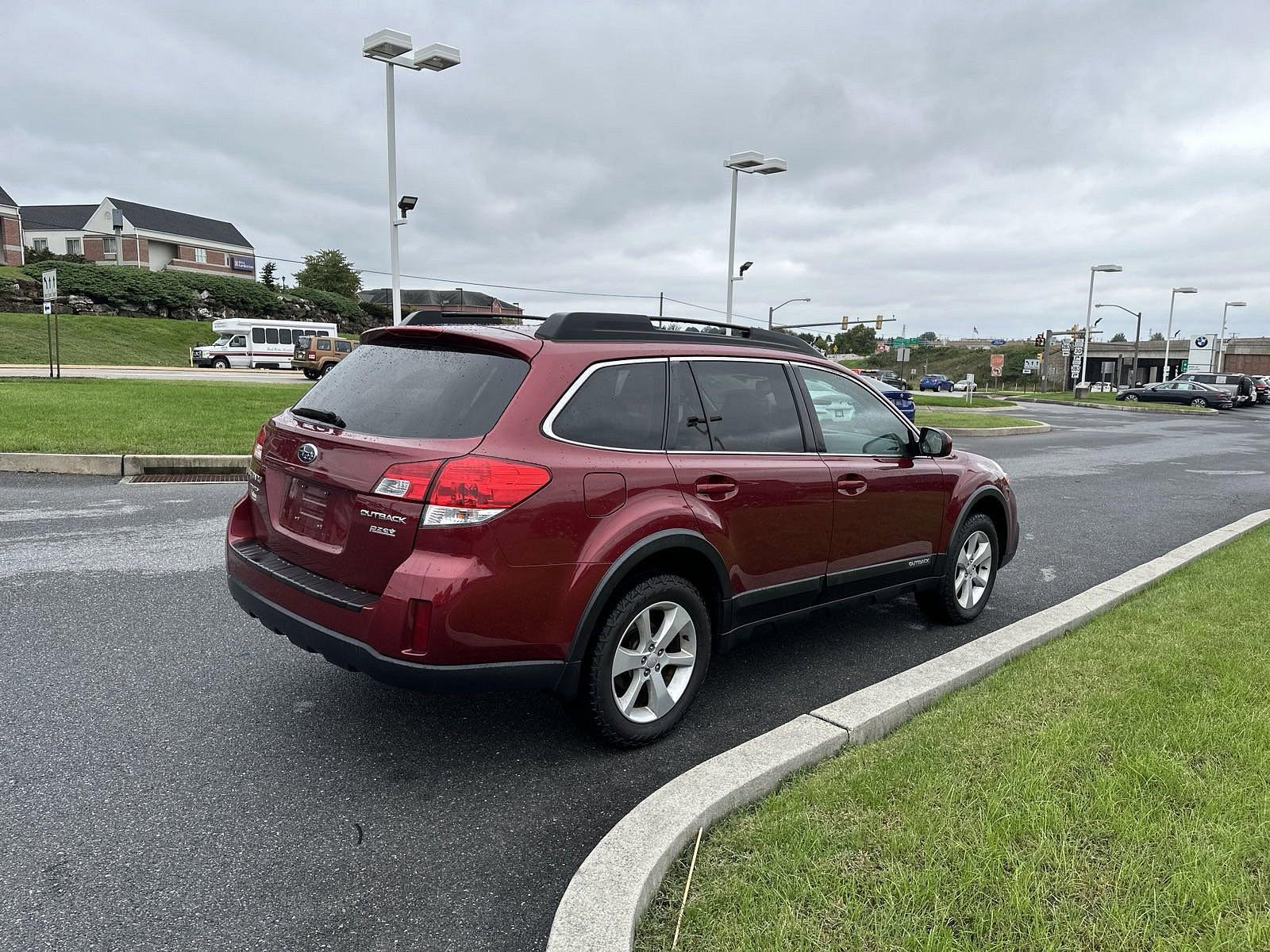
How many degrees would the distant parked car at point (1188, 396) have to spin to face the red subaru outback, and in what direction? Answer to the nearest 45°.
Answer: approximately 90° to its left

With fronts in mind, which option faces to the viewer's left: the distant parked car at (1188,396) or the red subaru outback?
the distant parked car

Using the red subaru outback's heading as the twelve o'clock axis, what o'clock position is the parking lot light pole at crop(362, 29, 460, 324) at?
The parking lot light pole is roughly at 10 o'clock from the red subaru outback.

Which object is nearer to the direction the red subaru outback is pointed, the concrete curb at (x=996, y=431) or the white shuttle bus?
the concrete curb

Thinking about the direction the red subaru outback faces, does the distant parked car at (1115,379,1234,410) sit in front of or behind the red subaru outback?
in front

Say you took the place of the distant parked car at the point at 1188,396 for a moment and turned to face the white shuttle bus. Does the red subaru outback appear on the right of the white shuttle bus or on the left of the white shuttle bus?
left

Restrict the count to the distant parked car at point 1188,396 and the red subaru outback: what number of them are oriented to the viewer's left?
1

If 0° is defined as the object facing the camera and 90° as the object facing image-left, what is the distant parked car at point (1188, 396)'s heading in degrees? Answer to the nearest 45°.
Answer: approximately 90°

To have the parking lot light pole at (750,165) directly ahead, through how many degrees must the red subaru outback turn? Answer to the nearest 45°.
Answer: approximately 45° to its left

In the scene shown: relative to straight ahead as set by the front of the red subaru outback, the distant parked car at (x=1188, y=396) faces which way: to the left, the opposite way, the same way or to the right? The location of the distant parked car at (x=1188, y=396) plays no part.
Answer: to the left

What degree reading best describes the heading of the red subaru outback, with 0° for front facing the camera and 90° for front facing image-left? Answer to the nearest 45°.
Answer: approximately 225°
